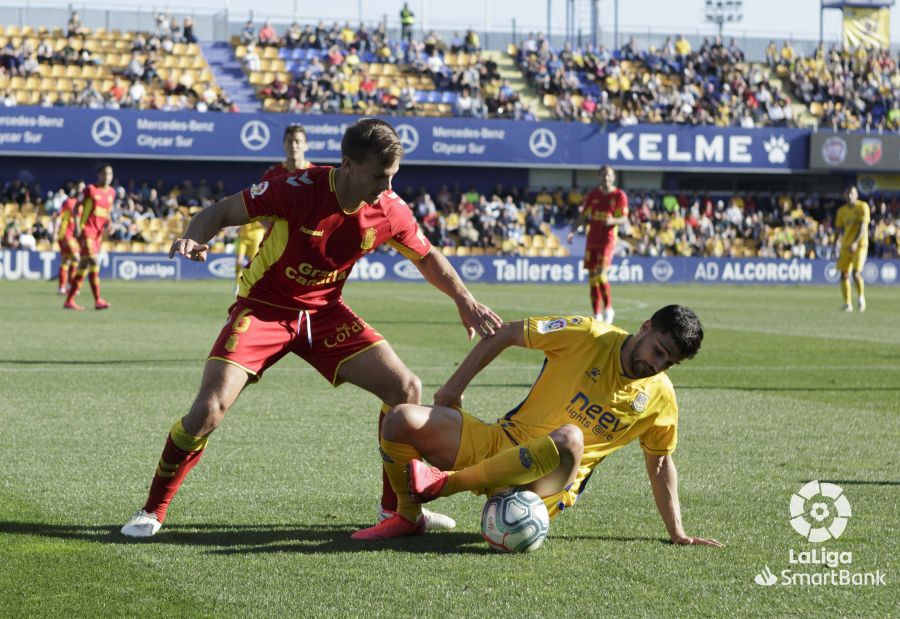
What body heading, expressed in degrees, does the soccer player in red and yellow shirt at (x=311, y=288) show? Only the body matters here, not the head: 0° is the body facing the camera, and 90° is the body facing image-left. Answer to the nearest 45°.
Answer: approximately 315°

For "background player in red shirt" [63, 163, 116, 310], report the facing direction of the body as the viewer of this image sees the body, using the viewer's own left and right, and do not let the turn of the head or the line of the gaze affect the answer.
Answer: facing the viewer and to the right of the viewer

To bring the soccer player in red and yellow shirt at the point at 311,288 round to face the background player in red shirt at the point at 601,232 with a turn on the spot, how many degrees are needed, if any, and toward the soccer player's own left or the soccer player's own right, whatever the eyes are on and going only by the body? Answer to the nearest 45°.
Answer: approximately 135° to the soccer player's own left

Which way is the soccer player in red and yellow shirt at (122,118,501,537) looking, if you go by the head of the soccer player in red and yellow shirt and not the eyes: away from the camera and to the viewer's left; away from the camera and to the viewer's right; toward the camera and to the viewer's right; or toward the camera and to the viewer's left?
toward the camera and to the viewer's right

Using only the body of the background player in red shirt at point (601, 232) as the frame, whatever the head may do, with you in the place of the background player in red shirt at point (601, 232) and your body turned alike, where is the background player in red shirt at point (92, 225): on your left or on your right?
on your right

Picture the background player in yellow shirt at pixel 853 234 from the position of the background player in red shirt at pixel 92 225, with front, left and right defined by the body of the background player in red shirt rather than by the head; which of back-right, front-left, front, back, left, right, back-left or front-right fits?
front-left

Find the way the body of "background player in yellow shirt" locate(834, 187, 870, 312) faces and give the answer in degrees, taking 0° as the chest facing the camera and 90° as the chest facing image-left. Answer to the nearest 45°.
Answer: approximately 0°

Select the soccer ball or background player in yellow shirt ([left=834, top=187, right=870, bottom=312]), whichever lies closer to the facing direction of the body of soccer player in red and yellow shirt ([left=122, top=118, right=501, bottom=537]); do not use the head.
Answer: the soccer ball

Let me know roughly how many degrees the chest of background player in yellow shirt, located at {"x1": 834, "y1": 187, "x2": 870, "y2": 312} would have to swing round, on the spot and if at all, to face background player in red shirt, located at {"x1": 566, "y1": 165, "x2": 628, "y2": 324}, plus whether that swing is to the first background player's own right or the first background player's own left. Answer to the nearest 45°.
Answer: approximately 45° to the first background player's own right

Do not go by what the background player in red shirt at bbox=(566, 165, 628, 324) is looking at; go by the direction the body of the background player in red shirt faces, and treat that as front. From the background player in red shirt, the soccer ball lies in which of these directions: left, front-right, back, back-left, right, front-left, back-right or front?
front

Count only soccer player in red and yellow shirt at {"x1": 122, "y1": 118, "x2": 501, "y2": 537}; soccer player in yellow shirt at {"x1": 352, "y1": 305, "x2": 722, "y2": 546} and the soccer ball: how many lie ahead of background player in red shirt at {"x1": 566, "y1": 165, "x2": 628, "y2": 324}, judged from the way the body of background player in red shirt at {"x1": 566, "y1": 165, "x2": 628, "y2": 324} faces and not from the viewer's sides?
3

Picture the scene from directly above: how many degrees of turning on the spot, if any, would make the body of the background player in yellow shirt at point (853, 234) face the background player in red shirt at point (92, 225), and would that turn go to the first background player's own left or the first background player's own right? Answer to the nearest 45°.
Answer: approximately 45° to the first background player's own right

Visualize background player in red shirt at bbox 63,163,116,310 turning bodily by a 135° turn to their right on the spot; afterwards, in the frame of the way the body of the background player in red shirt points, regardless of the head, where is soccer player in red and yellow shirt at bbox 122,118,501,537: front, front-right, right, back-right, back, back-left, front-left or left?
left

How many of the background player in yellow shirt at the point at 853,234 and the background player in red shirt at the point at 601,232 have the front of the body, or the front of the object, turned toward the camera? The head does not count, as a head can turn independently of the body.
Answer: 2

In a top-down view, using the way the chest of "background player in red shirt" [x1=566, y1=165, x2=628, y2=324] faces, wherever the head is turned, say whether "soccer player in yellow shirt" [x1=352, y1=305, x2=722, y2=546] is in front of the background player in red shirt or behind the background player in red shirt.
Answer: in front

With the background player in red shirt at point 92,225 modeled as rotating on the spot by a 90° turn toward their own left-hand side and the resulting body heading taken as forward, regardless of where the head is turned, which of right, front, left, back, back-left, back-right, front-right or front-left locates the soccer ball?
back-right
